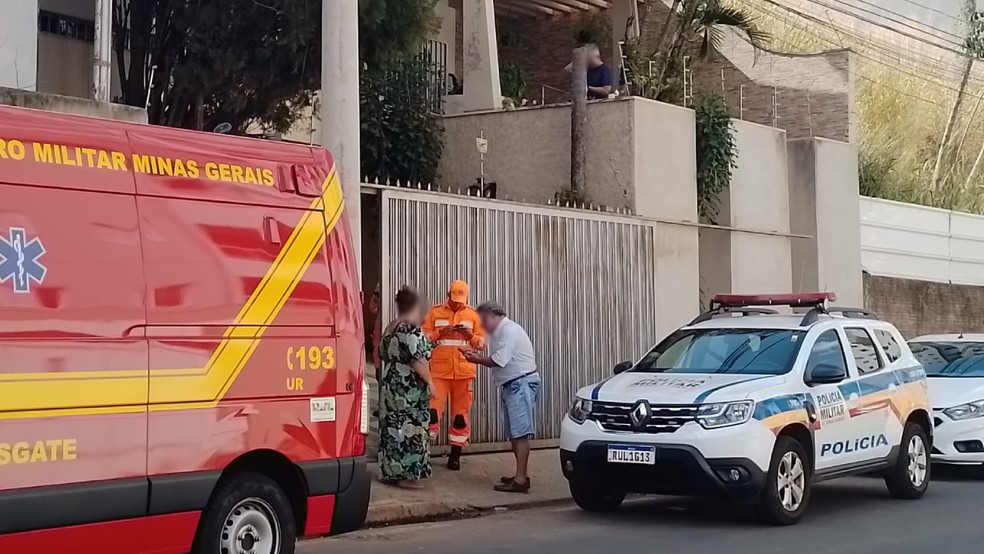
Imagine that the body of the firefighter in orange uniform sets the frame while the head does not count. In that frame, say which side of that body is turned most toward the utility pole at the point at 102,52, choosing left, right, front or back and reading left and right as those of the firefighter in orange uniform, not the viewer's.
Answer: right

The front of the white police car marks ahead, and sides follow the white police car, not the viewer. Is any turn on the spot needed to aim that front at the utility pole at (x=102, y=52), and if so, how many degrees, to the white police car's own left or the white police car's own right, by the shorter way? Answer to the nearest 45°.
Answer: approximately 45° to the white police car's own right

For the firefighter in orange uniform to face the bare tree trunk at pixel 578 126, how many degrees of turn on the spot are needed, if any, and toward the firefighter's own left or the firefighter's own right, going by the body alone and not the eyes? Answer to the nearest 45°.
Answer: approximately 135° to the firefighter's own left

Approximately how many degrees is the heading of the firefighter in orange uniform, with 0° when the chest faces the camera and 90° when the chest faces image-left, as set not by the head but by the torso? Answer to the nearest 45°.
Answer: approximately 0°

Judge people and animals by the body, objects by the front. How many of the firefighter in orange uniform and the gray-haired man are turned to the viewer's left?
1

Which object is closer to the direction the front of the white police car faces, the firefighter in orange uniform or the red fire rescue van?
the red fire rescue van

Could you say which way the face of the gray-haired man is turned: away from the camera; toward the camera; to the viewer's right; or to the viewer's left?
to the viewer's left

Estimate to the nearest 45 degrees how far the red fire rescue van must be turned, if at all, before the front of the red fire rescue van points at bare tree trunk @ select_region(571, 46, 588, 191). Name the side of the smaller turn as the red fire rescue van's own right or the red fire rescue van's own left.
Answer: approximately 180°

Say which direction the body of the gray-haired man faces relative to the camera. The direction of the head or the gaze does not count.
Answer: to the viewer's left
